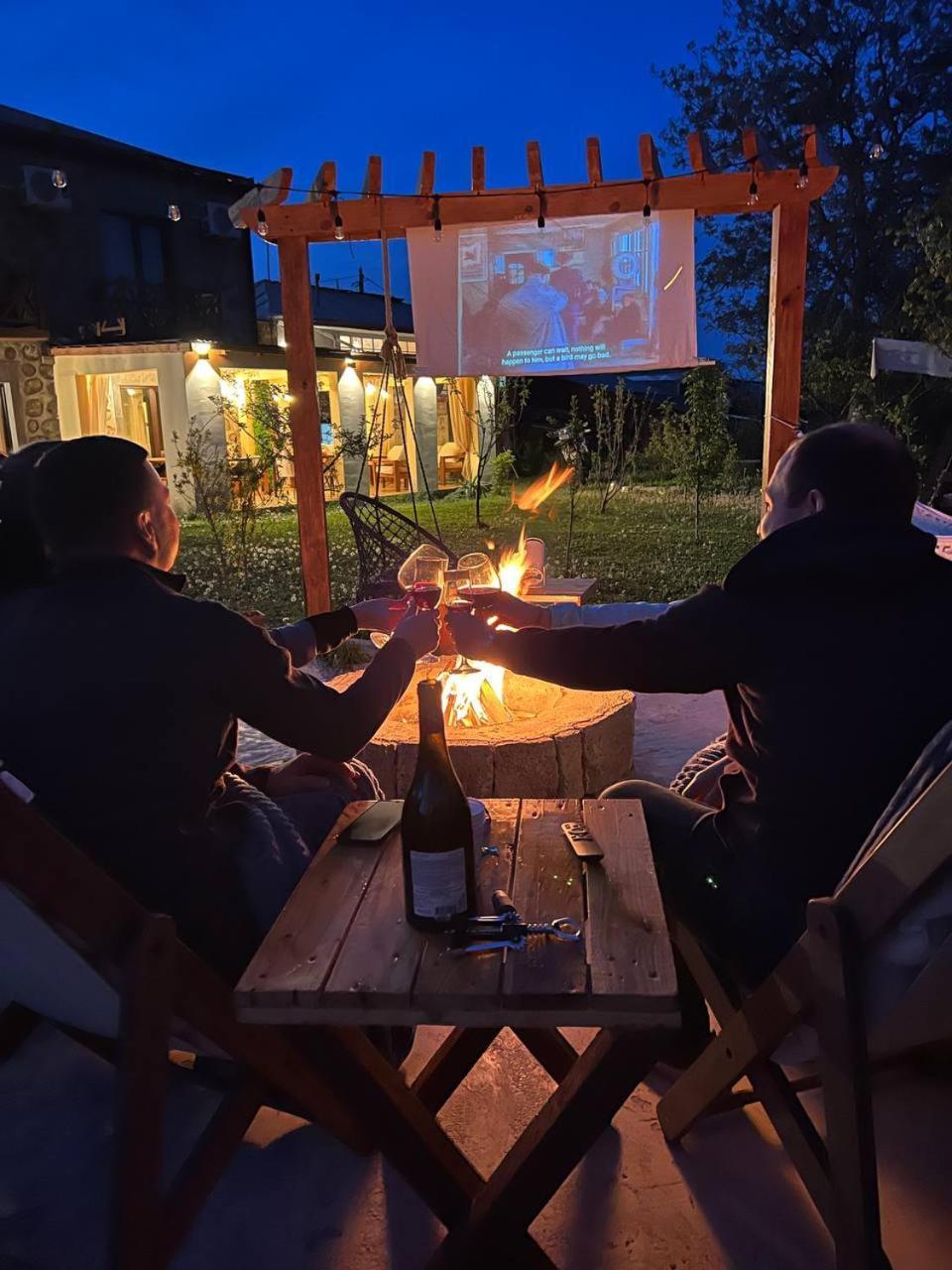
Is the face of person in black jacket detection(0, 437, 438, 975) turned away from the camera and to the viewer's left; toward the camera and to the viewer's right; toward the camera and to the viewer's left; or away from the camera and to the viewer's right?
away from the camera and to the viewer's right

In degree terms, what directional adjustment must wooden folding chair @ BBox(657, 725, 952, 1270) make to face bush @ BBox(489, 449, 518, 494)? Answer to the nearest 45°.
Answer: approximately 45° to its right

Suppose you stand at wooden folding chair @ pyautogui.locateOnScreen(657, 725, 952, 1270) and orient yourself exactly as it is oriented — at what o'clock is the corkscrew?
The corkscrew is roughly at 10 o'clock from the wooden folding chair.

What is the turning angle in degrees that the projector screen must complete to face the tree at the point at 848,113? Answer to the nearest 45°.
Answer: approximately 180°

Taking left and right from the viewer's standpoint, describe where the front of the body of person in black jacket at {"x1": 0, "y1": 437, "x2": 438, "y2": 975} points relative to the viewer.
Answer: facing away from the viewer and to the right of the viewer

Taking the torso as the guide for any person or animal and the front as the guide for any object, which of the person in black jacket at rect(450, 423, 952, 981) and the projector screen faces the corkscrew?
the projector screen

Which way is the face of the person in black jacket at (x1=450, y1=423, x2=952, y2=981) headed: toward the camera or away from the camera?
away from the camera

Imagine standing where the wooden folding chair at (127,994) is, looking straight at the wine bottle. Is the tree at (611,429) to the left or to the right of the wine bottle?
left

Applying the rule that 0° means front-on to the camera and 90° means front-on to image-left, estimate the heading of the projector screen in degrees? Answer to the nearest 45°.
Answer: approximately 0°

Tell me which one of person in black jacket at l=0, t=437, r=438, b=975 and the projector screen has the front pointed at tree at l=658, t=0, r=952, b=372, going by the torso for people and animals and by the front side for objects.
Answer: the person in black jacket

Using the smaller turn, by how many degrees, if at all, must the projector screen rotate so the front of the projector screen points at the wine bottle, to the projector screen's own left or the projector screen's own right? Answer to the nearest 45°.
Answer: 0° — it already faces it
